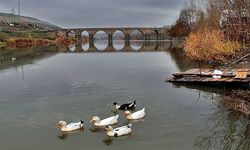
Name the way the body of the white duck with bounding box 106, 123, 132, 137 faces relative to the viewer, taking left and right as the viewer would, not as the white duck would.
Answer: facing to the left of the viewer

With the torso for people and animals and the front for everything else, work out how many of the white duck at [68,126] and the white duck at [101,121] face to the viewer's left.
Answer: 2

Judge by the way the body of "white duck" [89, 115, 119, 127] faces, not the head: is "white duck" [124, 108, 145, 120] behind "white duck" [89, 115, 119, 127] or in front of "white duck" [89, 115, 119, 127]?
behind

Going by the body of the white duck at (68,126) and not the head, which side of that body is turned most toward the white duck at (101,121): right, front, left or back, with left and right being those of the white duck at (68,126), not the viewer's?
back

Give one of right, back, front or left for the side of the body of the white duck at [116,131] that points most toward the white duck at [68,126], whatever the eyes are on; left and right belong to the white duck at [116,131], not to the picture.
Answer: front

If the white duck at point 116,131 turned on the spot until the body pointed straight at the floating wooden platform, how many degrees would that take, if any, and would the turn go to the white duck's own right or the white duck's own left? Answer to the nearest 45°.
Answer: approximately 135° to the white duck's own right

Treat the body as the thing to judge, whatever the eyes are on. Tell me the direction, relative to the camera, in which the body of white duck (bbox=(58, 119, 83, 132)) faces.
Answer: to the viewer's left

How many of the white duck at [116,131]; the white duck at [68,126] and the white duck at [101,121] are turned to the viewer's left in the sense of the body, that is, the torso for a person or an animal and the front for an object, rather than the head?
3

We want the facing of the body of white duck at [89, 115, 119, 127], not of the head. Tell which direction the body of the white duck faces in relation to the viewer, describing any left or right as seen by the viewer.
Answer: facing to the left of the viewer
